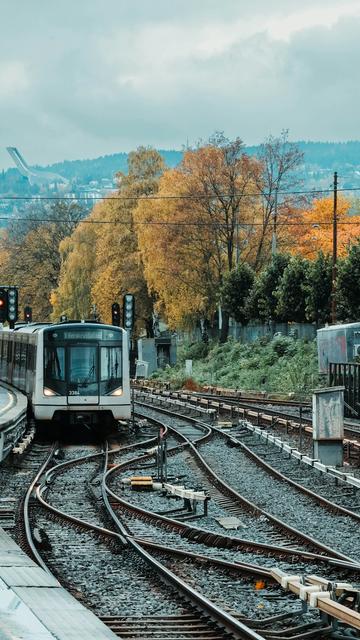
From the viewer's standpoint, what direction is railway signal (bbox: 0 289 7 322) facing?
toward the camera

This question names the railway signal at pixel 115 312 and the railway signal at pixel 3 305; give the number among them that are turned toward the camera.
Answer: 2

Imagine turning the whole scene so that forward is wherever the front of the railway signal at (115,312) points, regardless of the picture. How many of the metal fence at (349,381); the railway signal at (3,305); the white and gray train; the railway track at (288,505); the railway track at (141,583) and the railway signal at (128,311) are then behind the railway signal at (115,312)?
0

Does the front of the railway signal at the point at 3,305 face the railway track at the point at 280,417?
no

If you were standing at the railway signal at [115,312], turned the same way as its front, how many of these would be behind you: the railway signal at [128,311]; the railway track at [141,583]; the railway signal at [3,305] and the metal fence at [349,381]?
0

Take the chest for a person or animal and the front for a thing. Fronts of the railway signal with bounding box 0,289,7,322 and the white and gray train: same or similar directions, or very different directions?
same or similar directions

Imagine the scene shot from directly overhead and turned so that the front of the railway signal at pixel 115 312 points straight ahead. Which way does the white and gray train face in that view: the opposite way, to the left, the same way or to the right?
the same way

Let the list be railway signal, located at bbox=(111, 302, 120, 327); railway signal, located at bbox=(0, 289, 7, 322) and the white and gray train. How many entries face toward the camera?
3

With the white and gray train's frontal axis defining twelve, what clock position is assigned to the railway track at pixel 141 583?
The railway track is roughly at 12 o'clock from the white and gray train.

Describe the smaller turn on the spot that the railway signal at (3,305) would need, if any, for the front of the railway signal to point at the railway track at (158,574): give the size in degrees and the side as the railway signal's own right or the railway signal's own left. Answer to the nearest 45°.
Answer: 0° — it already faces it

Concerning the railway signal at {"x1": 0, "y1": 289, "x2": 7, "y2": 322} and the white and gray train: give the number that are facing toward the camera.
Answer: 2

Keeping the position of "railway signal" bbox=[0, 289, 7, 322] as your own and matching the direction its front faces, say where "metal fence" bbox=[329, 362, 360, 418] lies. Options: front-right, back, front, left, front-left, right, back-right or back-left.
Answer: front-left

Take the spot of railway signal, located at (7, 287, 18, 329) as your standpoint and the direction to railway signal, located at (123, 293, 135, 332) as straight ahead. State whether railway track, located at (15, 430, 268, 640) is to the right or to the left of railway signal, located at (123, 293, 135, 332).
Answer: right

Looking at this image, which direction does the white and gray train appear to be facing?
toward the camera

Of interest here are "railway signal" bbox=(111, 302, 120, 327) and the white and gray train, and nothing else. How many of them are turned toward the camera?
2

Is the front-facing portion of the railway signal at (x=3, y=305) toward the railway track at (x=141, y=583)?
yes

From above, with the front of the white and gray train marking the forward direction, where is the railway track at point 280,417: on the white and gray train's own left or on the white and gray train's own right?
on the white and gray train's own left
